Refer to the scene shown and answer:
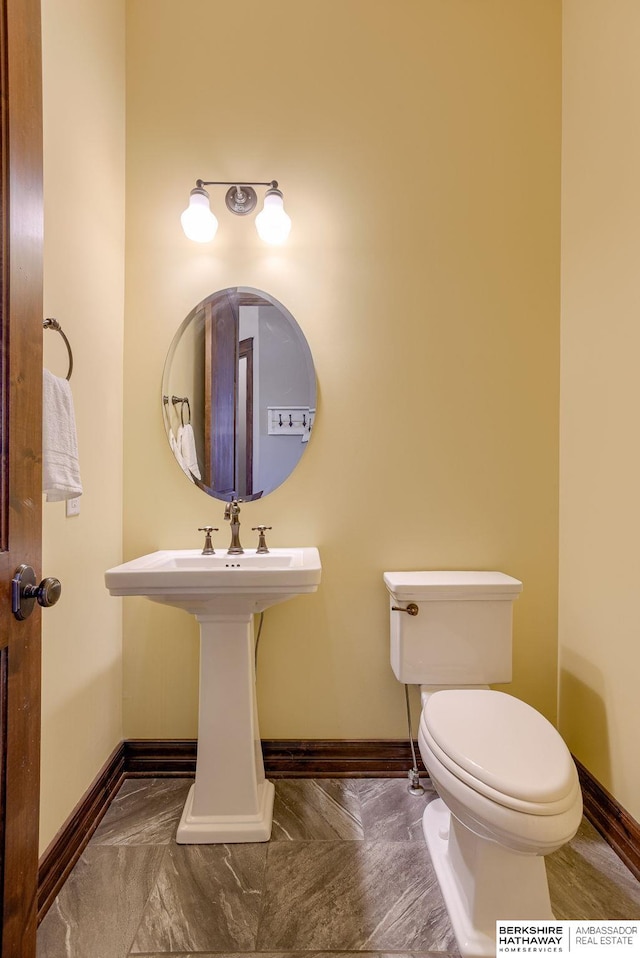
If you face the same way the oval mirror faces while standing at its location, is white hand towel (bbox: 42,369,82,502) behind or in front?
in front

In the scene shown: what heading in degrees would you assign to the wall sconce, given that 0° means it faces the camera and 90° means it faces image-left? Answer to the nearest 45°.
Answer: approximately 0°

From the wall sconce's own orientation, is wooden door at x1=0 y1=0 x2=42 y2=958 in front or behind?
in front

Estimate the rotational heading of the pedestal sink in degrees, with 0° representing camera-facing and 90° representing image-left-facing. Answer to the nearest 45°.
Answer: approximately 0°

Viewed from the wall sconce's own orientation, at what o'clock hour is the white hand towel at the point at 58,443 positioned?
The white hand towel is roughly at 1 o'clock from the wall sconce.
